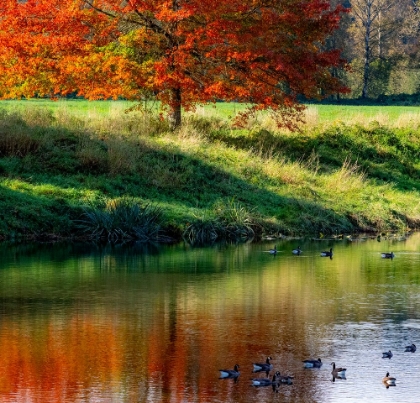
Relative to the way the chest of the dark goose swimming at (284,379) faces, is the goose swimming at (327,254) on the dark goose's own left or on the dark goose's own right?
on the dark goose's own right

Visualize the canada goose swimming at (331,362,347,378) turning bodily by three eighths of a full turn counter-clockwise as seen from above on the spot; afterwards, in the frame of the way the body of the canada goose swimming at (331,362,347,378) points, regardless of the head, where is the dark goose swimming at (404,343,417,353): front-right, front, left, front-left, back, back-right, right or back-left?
left

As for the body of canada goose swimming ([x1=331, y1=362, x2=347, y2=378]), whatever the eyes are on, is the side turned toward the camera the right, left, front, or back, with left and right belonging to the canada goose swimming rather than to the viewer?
left

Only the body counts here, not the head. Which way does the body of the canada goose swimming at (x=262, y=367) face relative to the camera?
to the viewer's right
